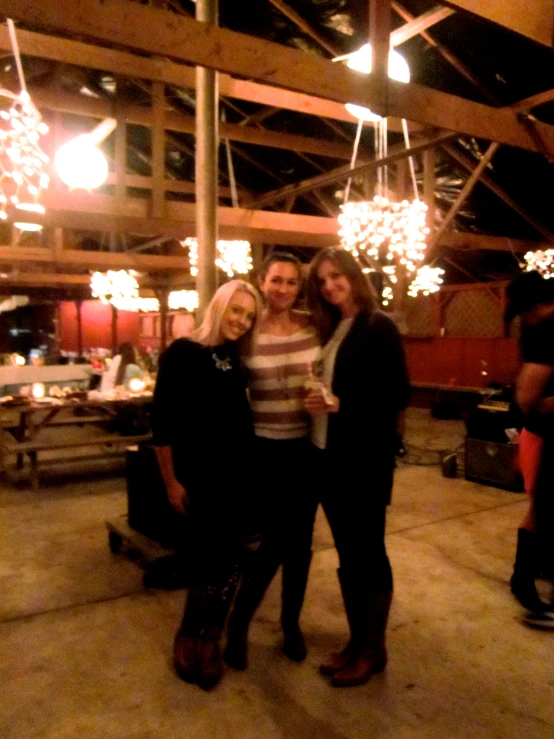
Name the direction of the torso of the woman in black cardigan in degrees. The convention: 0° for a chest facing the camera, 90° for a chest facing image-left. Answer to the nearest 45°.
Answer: approximately 45°

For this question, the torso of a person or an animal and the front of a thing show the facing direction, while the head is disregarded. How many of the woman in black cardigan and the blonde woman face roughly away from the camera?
0

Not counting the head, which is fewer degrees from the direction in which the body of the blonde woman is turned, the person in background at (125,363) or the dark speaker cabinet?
the dark speaker cabinet

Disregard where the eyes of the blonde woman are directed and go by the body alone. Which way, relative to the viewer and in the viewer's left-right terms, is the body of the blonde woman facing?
facing the viewer and to the right of the viewer

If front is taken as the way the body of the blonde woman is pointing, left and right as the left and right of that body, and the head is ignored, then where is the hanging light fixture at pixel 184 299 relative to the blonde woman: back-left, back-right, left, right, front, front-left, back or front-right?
back-left

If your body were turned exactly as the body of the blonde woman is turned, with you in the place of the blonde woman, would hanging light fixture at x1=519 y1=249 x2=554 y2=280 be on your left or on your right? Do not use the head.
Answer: on your left

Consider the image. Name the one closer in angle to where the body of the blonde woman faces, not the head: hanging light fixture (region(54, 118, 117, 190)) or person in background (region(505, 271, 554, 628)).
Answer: the person in background

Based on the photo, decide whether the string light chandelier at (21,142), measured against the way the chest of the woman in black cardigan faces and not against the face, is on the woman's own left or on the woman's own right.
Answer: on the woman's own right

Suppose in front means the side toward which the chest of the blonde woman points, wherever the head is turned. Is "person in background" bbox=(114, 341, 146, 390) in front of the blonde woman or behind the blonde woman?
behind
